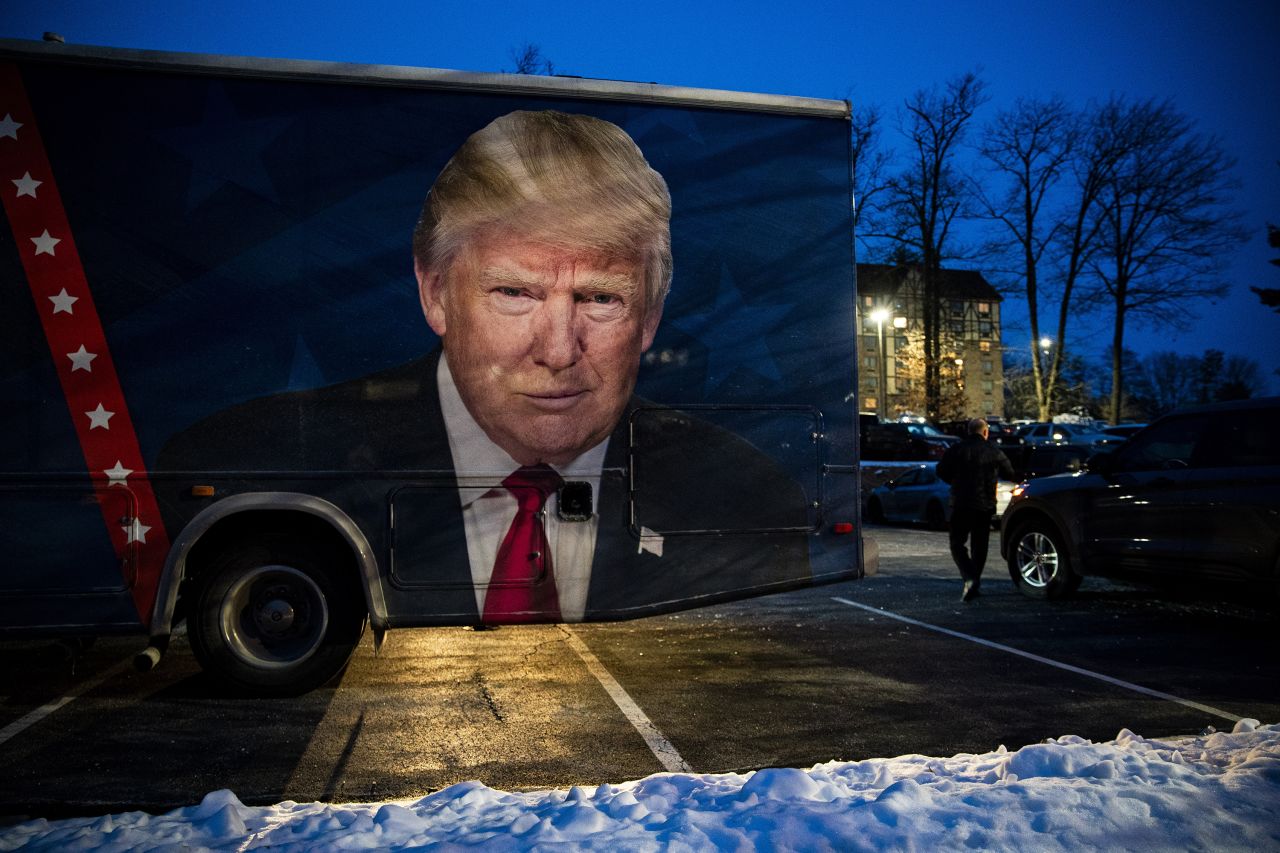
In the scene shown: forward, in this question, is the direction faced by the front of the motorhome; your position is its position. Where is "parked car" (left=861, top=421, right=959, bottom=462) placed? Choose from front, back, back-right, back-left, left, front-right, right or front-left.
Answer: back-right

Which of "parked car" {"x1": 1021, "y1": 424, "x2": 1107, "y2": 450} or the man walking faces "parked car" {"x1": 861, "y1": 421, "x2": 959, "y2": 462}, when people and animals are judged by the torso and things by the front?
the man walking

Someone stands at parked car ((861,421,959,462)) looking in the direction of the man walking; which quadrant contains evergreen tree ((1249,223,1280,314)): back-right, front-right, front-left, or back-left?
back-left

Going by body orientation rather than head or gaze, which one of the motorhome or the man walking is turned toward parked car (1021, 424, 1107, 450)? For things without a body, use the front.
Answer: the man walking

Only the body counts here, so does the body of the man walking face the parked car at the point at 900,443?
yes

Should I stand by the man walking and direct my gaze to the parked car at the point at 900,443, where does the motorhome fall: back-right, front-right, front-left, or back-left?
back-left

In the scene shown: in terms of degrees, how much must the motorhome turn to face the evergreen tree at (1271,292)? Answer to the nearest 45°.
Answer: approximately 135° to its right

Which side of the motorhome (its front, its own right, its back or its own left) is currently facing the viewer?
left

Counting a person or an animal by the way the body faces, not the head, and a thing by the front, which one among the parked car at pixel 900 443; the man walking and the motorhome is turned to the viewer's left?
the motorhome

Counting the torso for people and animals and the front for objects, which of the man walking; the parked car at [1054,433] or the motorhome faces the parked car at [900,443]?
the man walking

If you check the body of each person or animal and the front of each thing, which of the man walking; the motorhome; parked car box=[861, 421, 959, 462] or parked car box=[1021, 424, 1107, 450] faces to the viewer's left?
the motorhome

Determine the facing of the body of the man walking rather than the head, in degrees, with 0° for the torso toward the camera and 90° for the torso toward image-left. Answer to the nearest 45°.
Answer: approximately 180°
